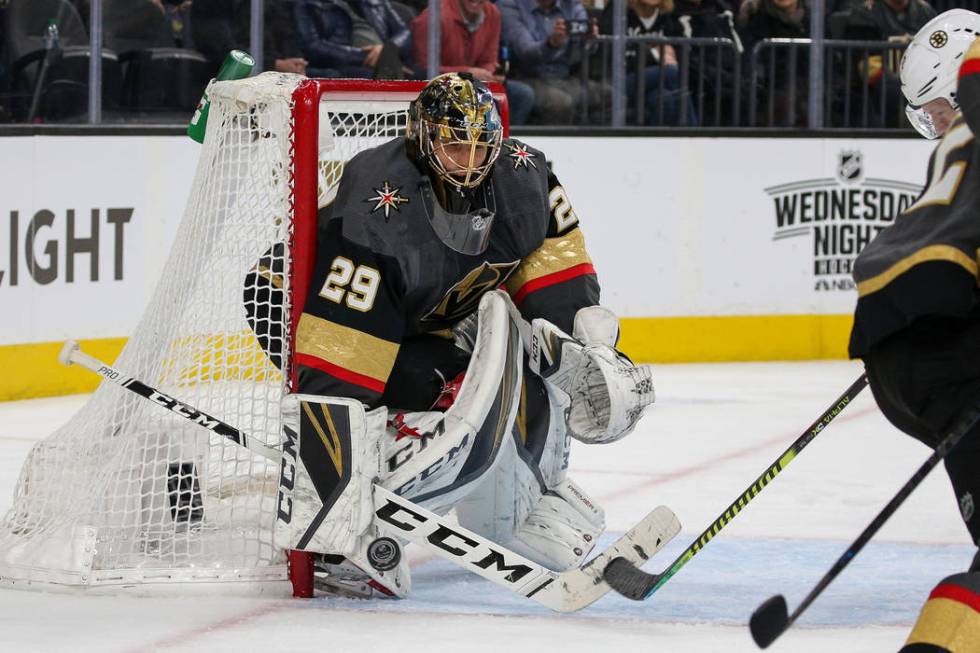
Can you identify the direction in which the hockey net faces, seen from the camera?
facing the viewer and to the right of the viewer

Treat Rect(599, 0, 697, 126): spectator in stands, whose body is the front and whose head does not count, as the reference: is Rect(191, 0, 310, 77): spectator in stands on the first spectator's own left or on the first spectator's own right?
on the first spectator's own right

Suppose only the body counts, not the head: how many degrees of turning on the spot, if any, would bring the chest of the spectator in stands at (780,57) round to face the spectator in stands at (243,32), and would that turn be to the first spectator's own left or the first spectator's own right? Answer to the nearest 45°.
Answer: approximately 45° to the first spectator's own right

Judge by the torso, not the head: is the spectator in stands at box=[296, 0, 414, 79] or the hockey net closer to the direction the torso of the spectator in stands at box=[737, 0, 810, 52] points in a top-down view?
the hockey net

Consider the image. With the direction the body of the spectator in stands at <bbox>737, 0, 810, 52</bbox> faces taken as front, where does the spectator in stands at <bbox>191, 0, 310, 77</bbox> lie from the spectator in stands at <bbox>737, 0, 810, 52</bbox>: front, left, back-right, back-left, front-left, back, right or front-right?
front-right

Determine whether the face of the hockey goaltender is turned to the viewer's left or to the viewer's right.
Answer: to the viewer's right

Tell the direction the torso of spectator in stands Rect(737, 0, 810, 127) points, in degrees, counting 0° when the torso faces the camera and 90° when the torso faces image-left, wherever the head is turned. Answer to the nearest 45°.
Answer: approximately 0°
